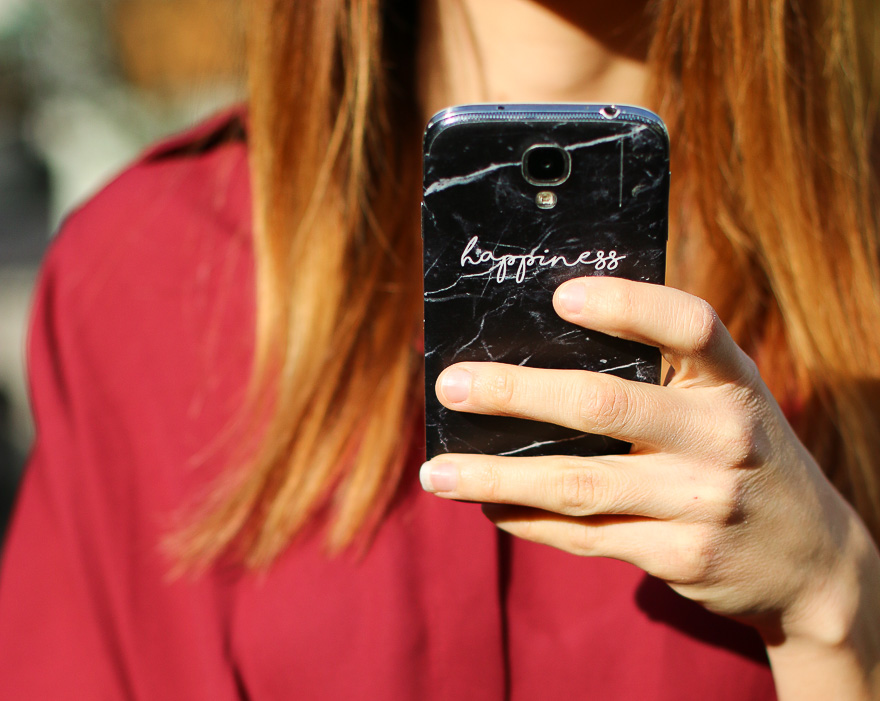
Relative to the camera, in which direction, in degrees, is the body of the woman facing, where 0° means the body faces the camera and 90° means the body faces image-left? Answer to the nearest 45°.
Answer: approximately 0°
